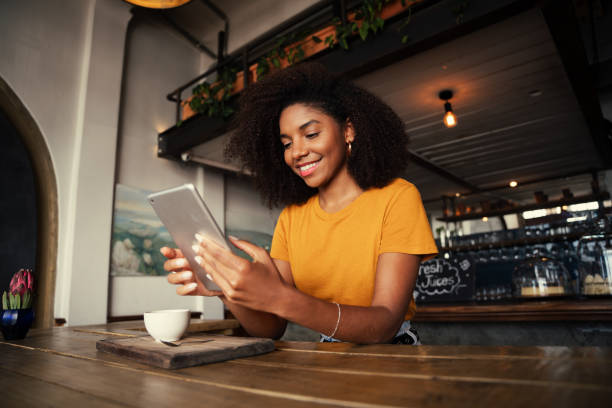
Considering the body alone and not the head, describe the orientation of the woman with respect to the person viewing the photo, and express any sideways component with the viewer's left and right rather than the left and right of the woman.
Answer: facing the viewer and to the left of the viewer

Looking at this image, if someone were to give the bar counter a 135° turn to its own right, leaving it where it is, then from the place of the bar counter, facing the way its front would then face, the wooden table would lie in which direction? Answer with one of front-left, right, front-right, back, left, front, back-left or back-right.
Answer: back-left

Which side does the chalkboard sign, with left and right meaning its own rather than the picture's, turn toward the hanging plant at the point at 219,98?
right

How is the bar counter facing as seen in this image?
toward the camera

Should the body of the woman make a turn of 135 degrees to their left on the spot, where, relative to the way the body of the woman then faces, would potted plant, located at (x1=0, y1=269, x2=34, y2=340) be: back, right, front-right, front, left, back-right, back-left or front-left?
back

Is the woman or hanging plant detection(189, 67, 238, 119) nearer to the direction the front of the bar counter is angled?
the woman

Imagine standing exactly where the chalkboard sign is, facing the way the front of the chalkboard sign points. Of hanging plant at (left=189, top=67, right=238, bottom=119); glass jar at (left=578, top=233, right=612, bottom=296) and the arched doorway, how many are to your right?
2

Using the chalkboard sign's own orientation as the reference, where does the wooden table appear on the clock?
The wooden table is roughly at 12 o'clock from the chalkboard sign.

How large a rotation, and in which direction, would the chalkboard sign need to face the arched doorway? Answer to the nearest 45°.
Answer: approximately 90° to its right

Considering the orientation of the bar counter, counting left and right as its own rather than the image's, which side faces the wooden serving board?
front

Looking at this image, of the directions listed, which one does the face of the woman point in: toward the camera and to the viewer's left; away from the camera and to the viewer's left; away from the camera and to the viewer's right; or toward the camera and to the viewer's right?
toward the camera and to the viewer's left

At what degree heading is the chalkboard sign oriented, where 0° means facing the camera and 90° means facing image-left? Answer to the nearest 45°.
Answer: approximately 0°
